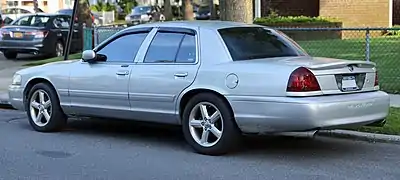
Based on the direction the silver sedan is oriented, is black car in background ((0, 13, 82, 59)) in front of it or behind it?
in front

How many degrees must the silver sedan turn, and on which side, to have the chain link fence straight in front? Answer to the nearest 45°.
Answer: approximately 90° to its right

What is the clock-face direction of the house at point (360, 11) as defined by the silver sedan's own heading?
The house is roughly at 2 o'clock from the silver sedan.

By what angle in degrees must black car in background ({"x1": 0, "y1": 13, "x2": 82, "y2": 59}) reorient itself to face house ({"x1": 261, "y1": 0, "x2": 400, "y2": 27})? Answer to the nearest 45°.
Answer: approximately 45° to its right

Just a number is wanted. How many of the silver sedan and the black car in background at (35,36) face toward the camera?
0

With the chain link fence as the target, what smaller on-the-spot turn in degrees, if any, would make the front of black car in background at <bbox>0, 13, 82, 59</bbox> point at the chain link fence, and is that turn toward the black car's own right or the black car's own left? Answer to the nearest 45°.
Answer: approximately 90° to the black car's own right

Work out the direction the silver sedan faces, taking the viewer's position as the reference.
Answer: facing away from the viewer and to the left of the viewer
